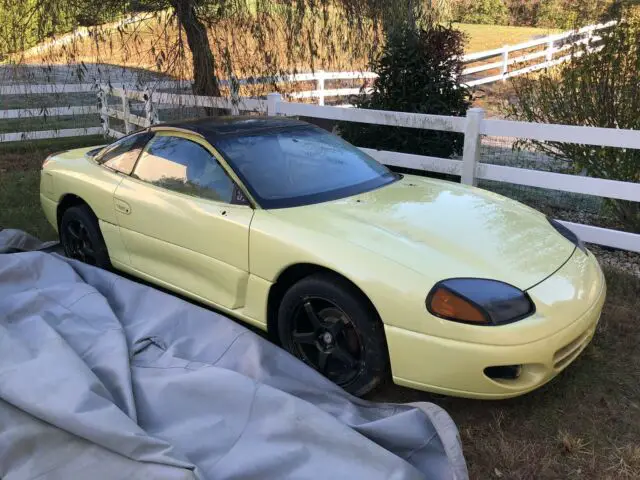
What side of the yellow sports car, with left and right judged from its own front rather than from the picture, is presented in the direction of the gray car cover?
right

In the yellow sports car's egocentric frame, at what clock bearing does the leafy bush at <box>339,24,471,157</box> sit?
The leafy bush is roughly at 8 o'clock from the yellow sports car.

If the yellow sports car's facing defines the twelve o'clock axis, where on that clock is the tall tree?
The tall tree is roughly at 7 o'clock from the yellow sports car.

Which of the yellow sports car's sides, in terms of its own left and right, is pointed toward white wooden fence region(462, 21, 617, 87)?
left

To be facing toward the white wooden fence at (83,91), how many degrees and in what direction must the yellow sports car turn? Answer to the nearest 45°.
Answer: approximately 180°

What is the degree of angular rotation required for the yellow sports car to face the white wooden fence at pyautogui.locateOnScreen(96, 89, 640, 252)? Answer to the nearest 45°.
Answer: approximately 90° to its left

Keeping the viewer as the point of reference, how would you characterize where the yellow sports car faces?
facing the viewer and to the right of the viewer

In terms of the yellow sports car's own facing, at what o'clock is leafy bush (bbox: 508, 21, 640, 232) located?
The leafy bush is roughly at 9 o'clock from the yellow sports car.
